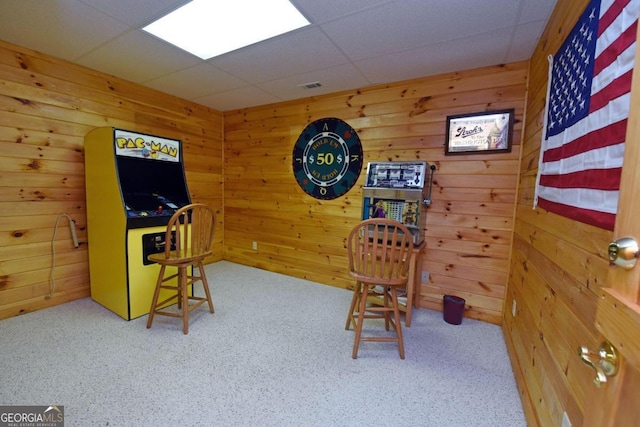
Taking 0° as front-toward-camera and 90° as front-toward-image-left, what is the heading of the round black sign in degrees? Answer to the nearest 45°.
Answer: approximately 45°

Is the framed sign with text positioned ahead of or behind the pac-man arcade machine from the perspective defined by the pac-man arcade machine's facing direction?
ahead

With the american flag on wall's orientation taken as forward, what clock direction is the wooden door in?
The wooden door is roughly at 9 o'clock from the american flag on wall.

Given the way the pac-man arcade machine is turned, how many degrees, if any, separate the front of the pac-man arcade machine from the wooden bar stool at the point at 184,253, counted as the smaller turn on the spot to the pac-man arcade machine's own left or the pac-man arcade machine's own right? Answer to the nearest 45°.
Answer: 0° — it already faces it

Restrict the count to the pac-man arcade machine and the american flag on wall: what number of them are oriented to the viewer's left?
1

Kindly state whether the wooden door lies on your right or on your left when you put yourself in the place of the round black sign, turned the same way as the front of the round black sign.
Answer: on your left

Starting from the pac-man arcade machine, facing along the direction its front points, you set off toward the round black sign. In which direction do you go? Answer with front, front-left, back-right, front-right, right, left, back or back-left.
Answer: front-left

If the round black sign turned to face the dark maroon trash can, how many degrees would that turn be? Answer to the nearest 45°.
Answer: approximately 90° to its left

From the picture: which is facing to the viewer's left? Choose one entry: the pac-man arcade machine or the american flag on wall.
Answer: the american flag on wall

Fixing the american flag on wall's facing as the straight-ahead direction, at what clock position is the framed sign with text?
The framed sign with text is roughly at 2 o'clock from the american flag on wall.

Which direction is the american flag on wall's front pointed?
to the viewer's left

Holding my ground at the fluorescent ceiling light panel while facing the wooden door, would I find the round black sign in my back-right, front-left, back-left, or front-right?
back-left

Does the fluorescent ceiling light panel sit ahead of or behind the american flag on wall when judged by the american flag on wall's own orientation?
ahead
